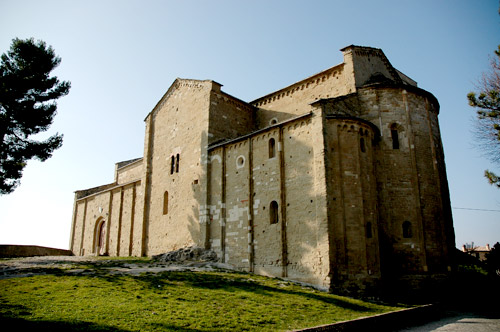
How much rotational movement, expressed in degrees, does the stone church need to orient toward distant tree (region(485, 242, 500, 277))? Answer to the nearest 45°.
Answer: approximately 180°

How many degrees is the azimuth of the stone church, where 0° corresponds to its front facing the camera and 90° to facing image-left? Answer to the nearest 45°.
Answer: approximately 135°

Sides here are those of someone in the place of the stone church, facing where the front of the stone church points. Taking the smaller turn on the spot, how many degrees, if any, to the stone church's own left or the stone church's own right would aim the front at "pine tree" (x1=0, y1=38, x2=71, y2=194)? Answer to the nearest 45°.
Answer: approximately 45° to the stone church's own left

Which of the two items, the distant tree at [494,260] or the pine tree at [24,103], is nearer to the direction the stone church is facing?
the pine tree
